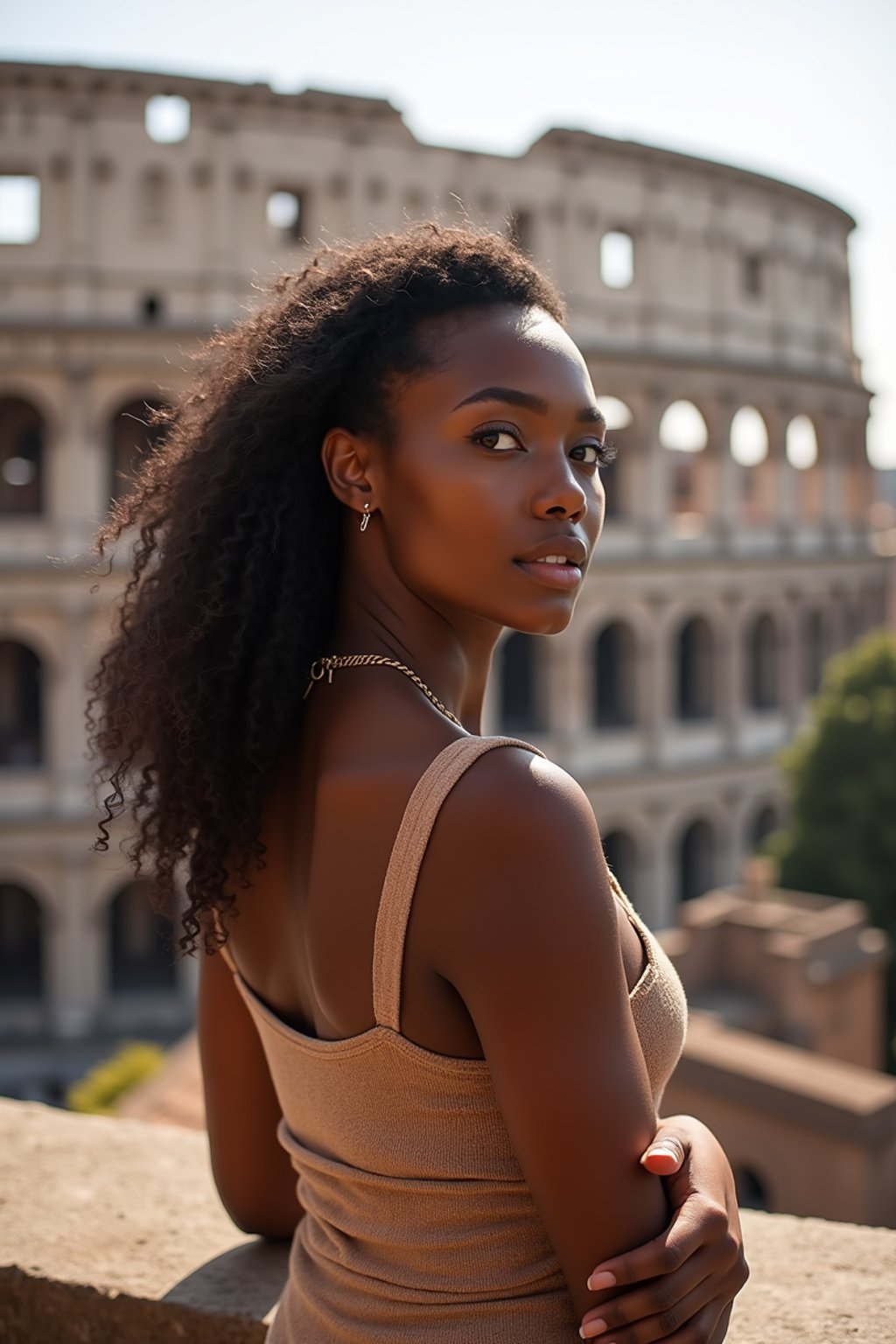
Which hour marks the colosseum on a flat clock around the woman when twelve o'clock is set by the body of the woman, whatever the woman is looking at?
The colosseum is roughly at 11 o'clock from the woman.

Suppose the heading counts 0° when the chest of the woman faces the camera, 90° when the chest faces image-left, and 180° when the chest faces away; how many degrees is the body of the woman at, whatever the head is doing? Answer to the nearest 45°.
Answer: approximately 225°

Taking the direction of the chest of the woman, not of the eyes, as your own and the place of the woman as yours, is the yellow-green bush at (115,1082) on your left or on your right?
on your left
